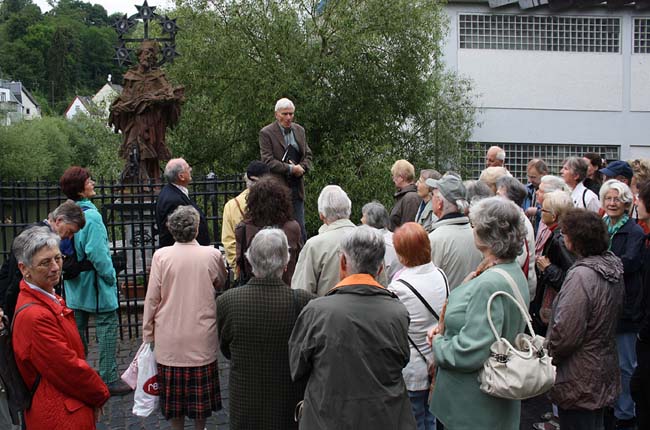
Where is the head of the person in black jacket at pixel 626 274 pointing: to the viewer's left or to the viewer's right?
to the viewer's left

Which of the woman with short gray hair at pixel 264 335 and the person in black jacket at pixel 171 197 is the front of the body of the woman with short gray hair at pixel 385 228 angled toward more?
the person in black jacket

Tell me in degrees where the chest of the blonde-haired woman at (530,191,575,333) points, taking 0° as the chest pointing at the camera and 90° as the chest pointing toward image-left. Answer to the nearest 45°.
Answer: approximately 90°

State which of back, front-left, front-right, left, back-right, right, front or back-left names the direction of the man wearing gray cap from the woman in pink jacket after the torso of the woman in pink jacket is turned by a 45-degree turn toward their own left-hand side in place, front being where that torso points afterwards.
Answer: back-right

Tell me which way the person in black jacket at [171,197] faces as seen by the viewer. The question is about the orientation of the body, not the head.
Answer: to the viewer's right

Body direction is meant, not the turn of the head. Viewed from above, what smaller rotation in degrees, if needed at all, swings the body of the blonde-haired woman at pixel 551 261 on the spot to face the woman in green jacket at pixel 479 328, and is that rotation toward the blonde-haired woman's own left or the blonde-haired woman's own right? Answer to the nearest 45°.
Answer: approximately 90° to the blonde-haired woman's own left

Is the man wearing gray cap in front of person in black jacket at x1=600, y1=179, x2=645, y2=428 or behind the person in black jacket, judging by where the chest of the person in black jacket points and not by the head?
in front

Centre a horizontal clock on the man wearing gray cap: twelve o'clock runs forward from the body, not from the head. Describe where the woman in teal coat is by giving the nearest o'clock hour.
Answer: The woman in teal coat is roughly at 11 o'clock from the man wearing gray cap.

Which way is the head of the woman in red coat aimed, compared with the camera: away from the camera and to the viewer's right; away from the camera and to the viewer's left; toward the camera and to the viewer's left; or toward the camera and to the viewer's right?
toward the camera and to the viewer's right

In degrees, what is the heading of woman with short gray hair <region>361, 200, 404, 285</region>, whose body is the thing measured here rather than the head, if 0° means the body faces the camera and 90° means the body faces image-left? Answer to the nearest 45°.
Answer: approximately 135°

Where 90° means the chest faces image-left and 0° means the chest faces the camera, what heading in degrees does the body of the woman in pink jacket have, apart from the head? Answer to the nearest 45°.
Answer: approximately 180°

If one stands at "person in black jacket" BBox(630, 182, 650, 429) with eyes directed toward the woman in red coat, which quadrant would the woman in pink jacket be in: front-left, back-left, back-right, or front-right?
front-right

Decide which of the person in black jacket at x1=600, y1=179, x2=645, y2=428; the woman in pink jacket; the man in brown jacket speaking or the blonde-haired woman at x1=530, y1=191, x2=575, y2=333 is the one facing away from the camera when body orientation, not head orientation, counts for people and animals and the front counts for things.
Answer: the woman in pink jacket

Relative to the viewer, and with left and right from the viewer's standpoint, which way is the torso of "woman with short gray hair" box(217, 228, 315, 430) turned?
facing away from the viewer

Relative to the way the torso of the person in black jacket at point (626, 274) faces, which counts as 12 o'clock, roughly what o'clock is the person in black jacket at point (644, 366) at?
the person in black jacket at point (644, 366) is roughly at 10 o'clock from the person in black jacket at point (626, 274).

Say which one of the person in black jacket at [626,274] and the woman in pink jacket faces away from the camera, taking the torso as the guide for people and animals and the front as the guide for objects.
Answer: the woman in pink jacket

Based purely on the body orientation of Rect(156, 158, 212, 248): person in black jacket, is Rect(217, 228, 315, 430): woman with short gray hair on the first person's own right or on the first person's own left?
on the first person's own right
